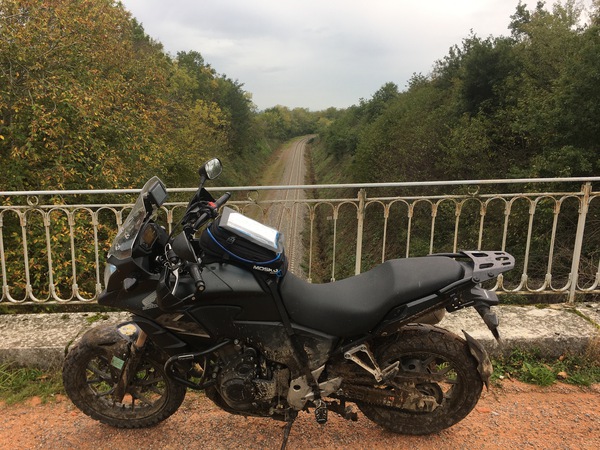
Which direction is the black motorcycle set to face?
to the viewer's left

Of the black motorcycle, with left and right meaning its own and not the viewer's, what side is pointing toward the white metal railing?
right
